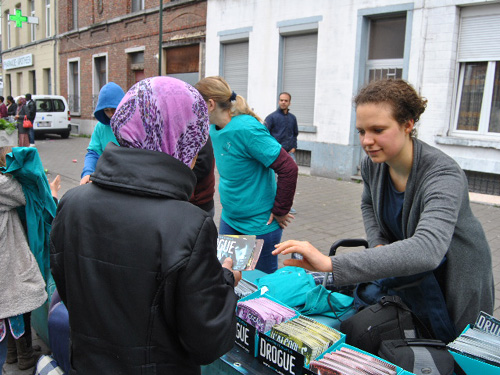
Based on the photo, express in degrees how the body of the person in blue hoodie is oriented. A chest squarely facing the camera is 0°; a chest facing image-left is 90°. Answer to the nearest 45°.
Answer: approximately 315°

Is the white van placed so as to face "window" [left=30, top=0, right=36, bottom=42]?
yes

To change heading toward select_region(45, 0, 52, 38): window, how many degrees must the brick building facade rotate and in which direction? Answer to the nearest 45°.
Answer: approximately 90° to its right

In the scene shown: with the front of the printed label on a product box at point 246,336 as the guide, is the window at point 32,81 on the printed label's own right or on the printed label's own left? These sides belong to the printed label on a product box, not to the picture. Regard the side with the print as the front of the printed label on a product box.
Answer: on the printed label's own right

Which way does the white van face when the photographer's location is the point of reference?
facing away from the viewer

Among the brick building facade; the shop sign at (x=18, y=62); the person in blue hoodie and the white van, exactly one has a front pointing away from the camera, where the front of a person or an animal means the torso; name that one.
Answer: the white van

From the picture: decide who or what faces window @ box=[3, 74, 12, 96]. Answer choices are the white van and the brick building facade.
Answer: the white van
